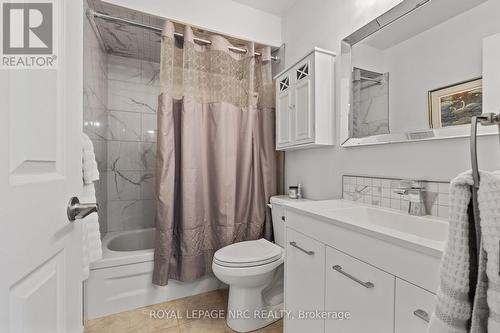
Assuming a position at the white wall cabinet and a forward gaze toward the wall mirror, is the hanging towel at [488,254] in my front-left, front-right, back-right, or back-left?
front-right

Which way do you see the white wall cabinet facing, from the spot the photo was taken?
facing the viewer and to the left of the viewer

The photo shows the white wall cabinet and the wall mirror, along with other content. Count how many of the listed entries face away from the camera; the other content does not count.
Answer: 0

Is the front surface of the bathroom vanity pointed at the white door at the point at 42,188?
yes

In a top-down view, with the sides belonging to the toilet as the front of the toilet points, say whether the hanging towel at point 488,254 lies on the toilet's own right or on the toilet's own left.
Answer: on the toilet's own left

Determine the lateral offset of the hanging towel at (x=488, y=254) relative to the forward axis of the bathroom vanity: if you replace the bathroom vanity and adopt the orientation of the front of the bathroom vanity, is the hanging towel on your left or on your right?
on your left

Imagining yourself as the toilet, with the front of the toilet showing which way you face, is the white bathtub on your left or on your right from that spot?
on your right
